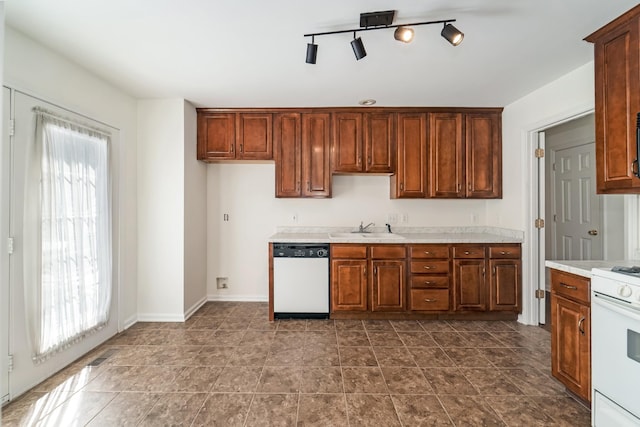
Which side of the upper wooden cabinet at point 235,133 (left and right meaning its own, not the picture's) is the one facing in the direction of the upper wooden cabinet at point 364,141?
left

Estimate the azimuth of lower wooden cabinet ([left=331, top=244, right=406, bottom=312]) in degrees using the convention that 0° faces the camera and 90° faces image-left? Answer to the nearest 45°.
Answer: approximately 0°

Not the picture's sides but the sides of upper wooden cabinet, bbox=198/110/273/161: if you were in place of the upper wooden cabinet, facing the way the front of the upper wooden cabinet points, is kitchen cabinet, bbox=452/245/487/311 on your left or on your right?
on your left

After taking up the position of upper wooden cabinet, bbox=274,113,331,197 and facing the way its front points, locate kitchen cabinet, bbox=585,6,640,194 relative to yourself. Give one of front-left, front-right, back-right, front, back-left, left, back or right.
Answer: front-left

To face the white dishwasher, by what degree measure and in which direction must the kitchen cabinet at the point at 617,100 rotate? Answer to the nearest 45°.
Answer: approximately 45° to its right

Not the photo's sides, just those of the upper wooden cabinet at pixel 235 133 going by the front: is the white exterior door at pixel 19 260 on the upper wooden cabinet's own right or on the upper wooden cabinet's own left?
on the upper wooden cabinet's own right

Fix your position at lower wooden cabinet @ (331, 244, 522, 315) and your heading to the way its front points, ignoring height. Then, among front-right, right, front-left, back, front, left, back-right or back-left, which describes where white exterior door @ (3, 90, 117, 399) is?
front-right

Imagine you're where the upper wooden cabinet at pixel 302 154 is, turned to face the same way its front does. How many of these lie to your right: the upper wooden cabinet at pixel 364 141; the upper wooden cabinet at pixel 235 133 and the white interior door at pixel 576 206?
1
